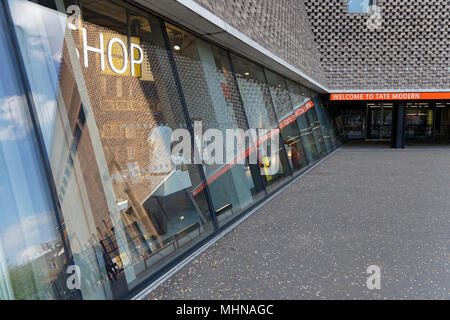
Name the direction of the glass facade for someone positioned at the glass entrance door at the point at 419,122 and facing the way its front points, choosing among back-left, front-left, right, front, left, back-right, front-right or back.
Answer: front

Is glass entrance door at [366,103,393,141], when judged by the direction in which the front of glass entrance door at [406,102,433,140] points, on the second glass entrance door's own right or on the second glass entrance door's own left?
on the second glass entrance door's own right

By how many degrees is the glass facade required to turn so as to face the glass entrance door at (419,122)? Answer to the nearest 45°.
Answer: approximately 90° to its left

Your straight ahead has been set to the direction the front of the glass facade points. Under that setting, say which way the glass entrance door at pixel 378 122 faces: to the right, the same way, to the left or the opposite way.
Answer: to the right

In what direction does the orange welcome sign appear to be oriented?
toward the camera

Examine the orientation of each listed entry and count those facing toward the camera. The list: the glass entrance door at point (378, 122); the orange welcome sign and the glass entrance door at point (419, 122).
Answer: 3

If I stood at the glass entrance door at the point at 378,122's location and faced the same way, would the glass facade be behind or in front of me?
in front

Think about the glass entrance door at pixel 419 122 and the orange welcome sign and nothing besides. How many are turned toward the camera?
2

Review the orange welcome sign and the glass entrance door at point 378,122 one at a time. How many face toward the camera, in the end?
2

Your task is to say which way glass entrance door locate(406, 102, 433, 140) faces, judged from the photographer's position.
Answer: facing the viewer

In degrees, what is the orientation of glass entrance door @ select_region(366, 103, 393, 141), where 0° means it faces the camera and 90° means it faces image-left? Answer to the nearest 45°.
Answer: approximately 0°
